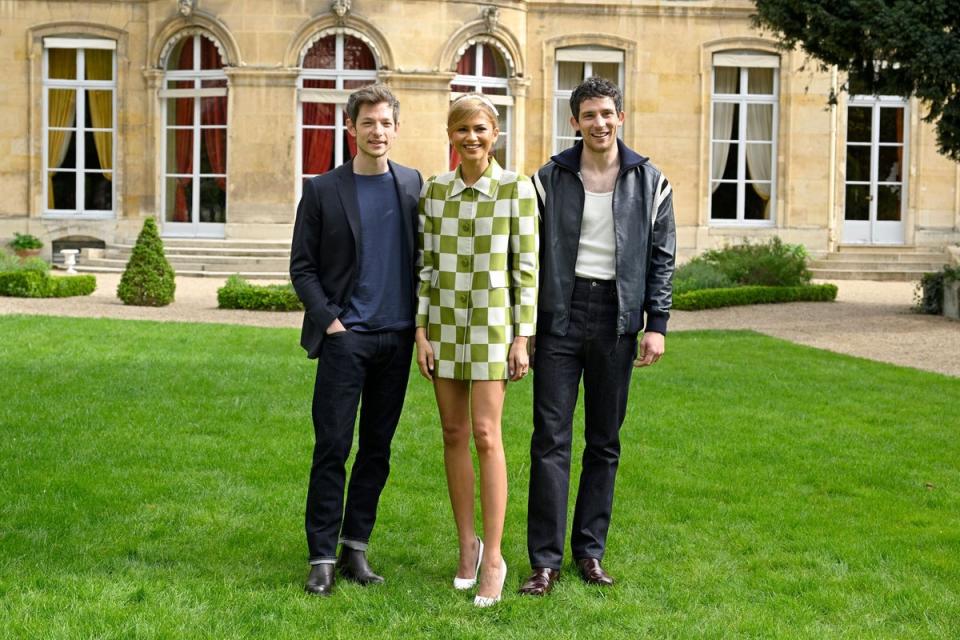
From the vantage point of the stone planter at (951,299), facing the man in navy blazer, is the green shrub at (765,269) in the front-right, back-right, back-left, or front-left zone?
back-right

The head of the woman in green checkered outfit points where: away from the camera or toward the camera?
toward the camera

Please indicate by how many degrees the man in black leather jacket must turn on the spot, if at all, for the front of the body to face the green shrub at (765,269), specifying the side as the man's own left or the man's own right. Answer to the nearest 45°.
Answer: approximately 180°

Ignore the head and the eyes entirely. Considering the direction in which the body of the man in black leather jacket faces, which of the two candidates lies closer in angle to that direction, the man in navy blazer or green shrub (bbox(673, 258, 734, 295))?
the man in navy blazer

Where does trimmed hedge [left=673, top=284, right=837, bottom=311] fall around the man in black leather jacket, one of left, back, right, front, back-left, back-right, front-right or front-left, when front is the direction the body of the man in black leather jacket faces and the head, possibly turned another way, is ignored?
back

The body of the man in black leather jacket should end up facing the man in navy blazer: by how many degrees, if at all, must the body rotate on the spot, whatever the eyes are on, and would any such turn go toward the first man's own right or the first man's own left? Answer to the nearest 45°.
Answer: approximately 90° to the first man's own right

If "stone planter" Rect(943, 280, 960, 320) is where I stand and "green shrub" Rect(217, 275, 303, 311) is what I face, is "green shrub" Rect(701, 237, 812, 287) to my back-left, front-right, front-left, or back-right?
front-right

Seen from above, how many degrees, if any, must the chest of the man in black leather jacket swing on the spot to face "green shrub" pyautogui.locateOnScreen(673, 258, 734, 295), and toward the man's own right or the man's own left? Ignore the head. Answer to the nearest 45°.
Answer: approximately 180°

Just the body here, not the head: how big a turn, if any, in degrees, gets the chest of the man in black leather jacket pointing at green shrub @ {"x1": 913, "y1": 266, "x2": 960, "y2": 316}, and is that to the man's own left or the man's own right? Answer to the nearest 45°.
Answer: approximately 180°

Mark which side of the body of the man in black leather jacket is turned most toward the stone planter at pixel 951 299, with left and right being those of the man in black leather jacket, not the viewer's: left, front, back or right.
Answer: back

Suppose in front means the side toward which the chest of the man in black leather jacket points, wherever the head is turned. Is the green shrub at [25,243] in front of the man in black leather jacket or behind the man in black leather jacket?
behind

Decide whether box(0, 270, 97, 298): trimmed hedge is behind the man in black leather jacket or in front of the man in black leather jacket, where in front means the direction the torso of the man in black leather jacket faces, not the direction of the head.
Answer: behind

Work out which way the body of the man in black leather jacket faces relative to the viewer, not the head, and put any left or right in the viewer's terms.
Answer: facing the viewer

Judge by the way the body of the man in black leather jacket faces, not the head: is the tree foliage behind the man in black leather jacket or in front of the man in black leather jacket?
behind
